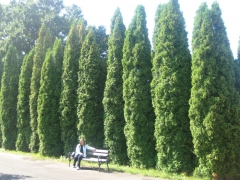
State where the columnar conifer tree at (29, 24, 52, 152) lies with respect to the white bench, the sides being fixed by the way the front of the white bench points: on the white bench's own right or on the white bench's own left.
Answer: on the white bench's own right

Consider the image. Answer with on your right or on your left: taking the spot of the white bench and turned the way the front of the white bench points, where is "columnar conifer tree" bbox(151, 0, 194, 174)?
on your left

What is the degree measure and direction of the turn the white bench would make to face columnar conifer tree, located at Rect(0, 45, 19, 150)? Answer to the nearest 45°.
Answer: approximately 90° to its right

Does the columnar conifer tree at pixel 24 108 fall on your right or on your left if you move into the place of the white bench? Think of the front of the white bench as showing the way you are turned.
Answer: on your right

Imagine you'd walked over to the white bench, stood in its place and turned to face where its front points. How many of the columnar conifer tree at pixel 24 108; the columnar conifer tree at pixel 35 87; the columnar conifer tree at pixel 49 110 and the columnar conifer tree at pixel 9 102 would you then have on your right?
4

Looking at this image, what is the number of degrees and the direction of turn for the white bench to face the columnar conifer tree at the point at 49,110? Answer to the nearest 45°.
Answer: approximately 90° to its right

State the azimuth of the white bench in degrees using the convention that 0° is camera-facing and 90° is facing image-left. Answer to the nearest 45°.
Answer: approximately 45°

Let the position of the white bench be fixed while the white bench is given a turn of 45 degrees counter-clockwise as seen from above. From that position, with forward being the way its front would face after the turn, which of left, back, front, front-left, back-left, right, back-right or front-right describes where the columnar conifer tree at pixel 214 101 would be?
front-left

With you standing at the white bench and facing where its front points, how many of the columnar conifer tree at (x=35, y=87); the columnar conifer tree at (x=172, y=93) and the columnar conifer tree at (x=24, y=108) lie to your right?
2
